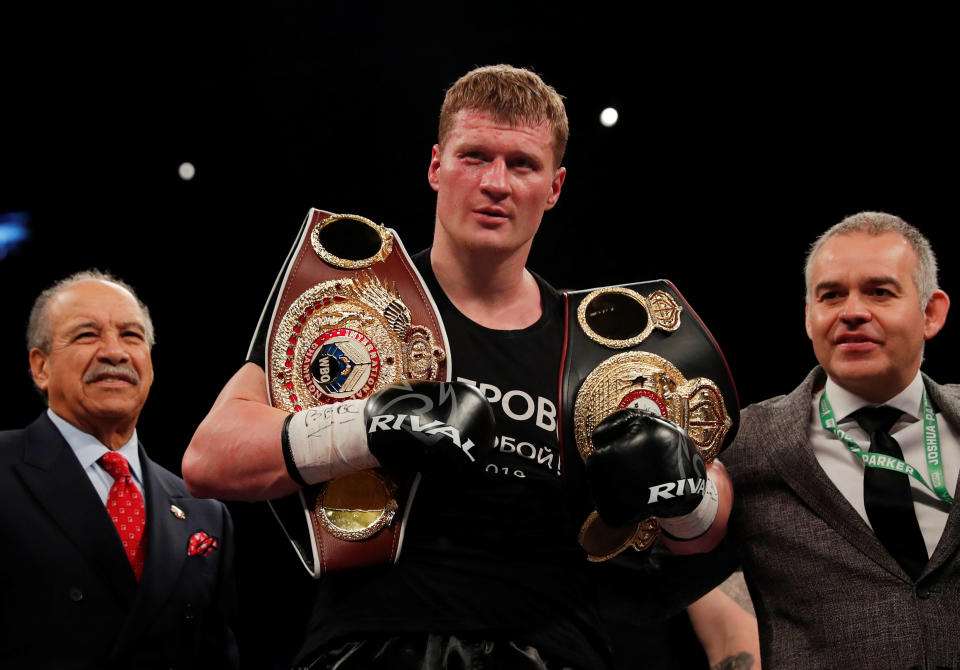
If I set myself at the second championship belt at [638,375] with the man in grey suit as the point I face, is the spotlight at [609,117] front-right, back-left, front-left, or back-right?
front-left

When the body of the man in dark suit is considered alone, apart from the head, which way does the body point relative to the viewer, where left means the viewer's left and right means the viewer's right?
facing the viewer and to the right of the viewer

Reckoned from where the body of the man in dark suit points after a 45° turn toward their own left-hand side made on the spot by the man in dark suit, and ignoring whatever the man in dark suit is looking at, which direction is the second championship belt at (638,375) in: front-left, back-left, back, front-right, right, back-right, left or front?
front-right

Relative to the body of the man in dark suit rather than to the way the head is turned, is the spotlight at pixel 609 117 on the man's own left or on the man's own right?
on the man's own left

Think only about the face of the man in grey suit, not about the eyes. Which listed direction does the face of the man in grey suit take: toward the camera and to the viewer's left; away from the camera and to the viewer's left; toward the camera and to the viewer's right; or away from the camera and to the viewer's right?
toward the camera and to the viewer's left

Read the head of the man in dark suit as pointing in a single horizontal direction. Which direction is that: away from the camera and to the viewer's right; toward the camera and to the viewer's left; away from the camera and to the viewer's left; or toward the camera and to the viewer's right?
toward the camera and to the viewer's right
